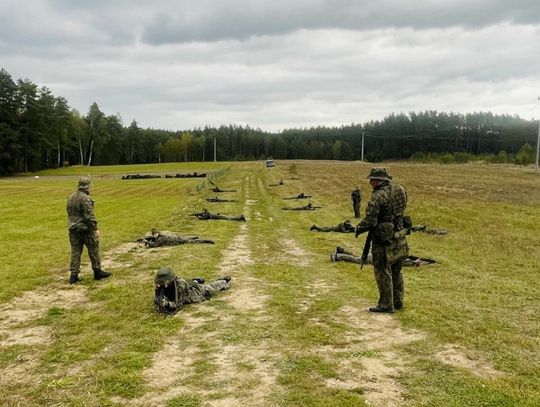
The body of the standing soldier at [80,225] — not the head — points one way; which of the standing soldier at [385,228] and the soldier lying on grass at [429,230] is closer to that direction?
the soldier lying on grass

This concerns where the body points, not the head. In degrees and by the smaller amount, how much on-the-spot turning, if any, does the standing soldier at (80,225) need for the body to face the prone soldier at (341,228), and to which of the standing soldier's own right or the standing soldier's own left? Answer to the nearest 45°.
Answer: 0° — they already face them

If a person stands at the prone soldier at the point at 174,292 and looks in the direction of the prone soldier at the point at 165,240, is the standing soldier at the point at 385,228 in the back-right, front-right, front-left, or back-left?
back-right

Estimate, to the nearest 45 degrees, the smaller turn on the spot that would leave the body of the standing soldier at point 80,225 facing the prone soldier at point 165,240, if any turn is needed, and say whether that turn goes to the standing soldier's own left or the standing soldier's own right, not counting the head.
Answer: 0° — they already face them

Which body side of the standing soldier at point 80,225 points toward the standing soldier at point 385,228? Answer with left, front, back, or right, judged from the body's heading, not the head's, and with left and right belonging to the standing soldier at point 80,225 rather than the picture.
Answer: right

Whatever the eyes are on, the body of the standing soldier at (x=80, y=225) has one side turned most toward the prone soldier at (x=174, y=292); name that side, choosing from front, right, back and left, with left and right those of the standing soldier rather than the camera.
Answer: right

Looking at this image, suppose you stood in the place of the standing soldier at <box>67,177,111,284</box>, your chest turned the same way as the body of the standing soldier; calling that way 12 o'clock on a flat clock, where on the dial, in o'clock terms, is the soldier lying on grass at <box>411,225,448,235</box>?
The soldier lying on grass is roughly at 1 o'clock from the standing soldier.

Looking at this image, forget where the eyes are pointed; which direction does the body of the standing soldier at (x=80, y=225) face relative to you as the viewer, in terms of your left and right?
facing away from the viewer and to the right of the viewer
